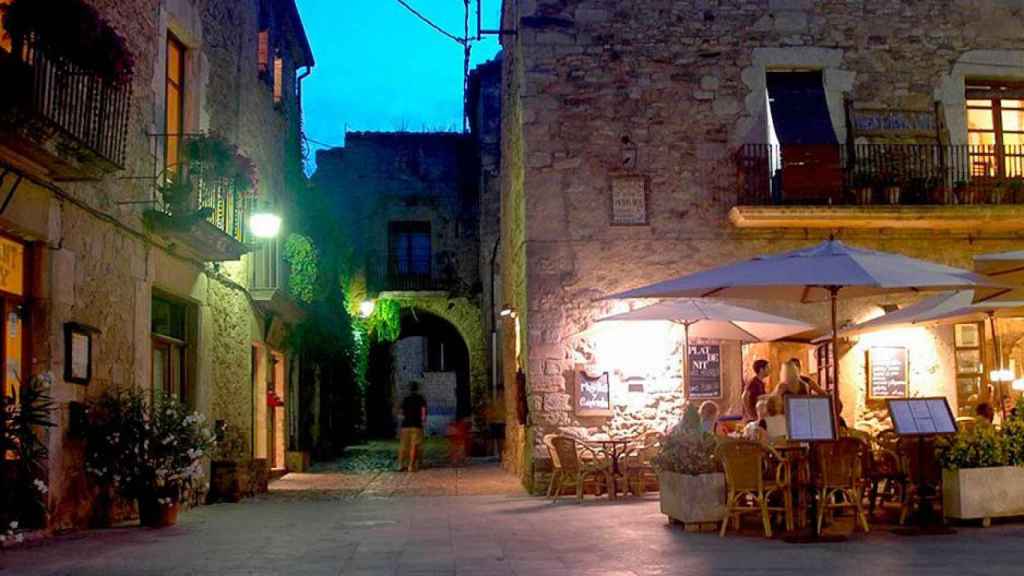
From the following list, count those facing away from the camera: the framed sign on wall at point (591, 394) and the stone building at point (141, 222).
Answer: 0

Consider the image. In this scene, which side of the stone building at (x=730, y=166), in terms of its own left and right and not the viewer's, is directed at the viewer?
front

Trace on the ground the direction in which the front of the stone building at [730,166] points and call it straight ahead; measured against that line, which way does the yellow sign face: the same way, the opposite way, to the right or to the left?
to the left

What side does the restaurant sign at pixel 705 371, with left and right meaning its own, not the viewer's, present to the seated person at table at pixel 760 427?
front

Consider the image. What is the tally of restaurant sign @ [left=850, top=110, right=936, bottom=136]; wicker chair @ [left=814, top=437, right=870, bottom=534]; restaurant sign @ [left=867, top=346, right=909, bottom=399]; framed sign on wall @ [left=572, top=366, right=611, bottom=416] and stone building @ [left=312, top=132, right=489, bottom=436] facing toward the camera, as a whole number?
4

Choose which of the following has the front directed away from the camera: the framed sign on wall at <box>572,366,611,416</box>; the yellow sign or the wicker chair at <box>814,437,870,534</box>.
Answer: the wicker chair

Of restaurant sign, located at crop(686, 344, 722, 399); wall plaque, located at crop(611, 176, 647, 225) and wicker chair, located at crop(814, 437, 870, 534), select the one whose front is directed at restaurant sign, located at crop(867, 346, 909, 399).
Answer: the wicker chair

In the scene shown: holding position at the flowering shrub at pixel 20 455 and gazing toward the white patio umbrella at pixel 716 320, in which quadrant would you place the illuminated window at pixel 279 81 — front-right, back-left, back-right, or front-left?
front-left

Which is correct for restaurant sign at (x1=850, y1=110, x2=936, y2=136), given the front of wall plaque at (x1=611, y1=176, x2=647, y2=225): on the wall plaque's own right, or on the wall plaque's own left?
on the wall plaque's own left

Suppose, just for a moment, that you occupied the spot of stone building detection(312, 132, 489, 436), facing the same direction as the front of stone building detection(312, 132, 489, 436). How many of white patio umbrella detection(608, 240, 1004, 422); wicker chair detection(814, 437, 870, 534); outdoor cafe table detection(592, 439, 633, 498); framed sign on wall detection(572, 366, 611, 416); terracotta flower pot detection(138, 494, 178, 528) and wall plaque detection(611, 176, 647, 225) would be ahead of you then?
6

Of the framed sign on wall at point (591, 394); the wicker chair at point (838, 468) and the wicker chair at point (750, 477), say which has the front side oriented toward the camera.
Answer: the framed sign on wall

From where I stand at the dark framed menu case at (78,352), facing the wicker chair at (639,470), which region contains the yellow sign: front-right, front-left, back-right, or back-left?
back-right

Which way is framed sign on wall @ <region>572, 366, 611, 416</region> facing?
toward the camera

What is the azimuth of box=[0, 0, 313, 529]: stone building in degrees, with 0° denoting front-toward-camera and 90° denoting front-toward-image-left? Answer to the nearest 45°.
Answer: approximately 315°

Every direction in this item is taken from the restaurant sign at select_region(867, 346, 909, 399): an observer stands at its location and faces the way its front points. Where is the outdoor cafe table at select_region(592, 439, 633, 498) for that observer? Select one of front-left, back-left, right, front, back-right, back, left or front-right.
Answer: front-right

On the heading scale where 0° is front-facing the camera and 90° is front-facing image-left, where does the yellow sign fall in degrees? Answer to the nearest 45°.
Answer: approximately 315°

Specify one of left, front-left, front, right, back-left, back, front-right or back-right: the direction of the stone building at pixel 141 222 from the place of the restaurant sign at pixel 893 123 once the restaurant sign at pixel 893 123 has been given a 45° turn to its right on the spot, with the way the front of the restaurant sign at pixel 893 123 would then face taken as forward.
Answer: front

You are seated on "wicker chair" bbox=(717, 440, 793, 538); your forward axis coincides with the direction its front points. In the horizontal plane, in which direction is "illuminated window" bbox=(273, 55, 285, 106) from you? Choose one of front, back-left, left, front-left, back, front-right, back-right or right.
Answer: left

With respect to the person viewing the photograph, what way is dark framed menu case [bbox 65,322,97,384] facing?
facing the viewer and to the right of the viewer
